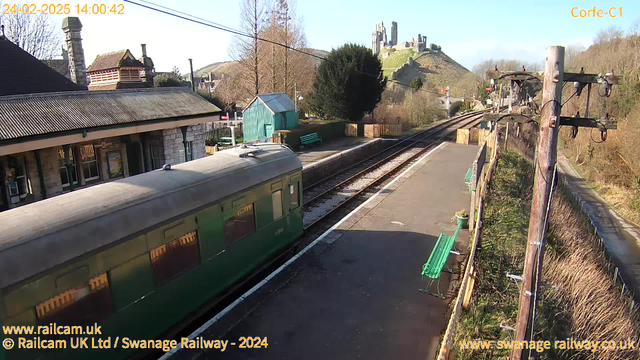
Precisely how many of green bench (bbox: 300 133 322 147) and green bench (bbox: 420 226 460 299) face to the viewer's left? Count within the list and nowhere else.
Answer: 1

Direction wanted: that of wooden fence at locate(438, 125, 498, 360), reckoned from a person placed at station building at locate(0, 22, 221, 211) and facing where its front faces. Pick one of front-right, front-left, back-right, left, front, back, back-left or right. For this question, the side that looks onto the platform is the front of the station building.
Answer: front

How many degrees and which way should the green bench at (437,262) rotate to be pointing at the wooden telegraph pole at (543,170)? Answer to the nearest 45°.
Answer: approximately 90° to its left

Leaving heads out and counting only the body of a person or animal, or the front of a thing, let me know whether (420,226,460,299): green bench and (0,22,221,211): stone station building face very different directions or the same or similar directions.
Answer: very different directions

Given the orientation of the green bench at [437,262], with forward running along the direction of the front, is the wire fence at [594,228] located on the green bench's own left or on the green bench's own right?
on the green bench's own right

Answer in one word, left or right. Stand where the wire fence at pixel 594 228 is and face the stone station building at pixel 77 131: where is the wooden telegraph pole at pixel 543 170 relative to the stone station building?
left

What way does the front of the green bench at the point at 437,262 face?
to the viewer's left

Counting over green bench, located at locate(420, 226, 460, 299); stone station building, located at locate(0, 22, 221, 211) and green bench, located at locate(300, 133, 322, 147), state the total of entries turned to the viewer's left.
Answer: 1

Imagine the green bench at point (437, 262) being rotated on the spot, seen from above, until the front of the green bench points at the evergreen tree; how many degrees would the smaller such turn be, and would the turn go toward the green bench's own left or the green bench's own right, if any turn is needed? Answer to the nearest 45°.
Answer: approximately 90° to the green bench's own right

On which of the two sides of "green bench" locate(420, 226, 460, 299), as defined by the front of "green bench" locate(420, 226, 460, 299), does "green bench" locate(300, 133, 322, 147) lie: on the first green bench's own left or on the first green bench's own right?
on the first green bench's own right

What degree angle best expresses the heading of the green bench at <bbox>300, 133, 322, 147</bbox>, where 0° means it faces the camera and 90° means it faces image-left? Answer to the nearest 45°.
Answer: approximately 315°

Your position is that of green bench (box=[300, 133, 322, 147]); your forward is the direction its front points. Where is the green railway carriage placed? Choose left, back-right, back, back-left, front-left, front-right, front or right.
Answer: front-right

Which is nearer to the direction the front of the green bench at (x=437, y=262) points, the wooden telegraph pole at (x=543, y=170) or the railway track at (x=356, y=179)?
the railway track

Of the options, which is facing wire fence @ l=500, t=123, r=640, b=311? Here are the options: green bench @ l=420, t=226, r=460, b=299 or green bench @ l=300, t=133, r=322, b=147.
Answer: green bench @ l=300, t=133, r=322, b=147

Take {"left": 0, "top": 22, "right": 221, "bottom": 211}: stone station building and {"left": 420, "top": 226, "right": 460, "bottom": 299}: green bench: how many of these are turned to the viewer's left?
1
